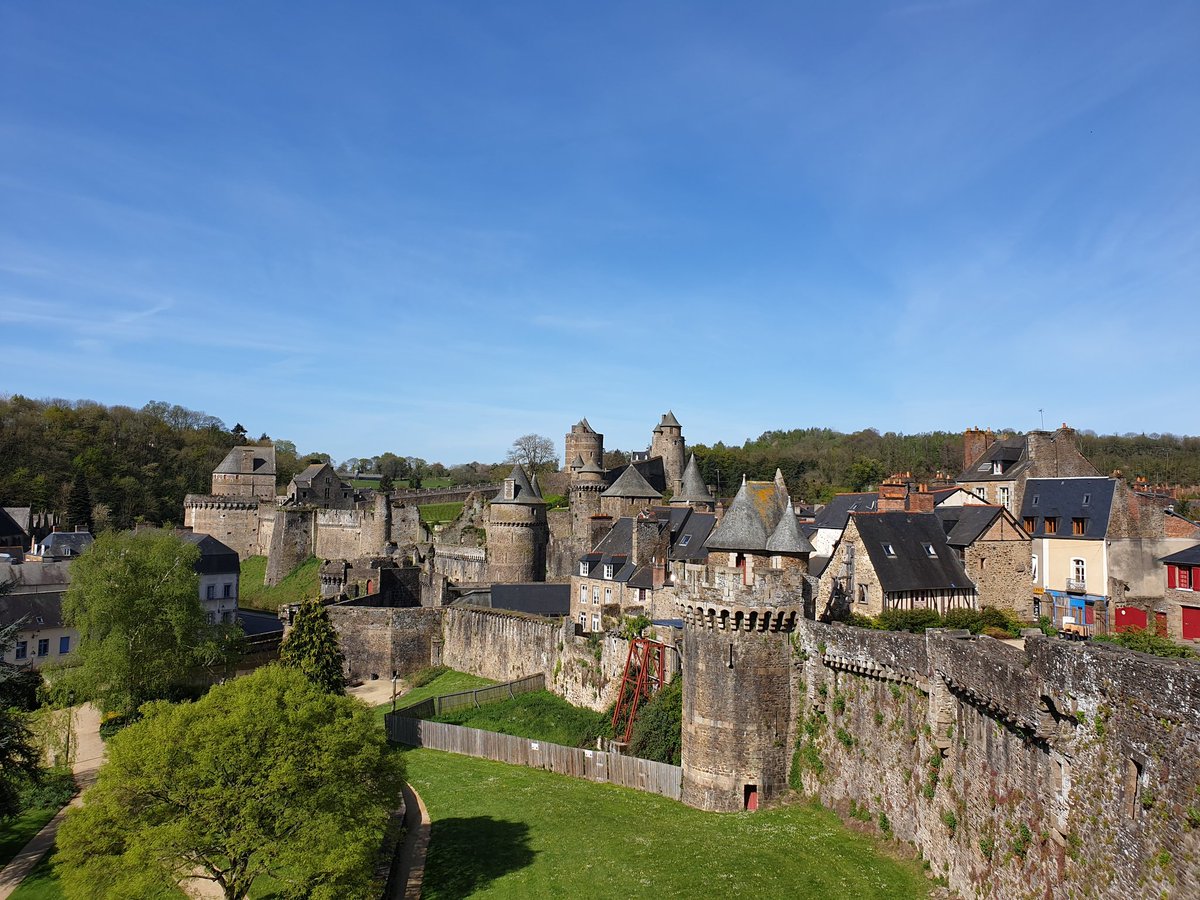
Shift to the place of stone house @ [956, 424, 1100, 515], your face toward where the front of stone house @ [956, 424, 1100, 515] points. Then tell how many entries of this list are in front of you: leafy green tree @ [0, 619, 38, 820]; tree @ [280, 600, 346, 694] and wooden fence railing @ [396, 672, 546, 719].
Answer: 3

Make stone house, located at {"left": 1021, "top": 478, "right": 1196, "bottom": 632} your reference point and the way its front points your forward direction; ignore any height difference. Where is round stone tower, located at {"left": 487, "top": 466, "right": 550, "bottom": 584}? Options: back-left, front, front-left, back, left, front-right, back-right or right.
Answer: front-right

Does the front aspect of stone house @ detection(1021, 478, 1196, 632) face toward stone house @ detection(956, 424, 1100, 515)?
no

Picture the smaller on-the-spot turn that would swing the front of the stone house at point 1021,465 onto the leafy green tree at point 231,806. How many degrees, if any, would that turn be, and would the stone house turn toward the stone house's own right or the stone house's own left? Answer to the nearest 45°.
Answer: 0° — it already faces it

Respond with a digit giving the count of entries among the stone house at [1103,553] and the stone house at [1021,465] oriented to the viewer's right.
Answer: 0

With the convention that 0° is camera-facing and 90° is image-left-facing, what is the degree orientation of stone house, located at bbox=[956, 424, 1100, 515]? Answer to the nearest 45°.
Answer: approximately 45°

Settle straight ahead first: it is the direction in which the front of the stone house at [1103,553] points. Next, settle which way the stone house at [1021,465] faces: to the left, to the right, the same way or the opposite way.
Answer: the same way

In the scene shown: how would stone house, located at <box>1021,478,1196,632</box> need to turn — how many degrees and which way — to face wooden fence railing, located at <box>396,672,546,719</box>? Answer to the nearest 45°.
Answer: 0° — it already faces it

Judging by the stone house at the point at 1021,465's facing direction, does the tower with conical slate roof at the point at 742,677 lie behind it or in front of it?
in front

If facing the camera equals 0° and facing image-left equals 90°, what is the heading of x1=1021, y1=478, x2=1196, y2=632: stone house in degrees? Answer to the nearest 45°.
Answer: approximately 45°

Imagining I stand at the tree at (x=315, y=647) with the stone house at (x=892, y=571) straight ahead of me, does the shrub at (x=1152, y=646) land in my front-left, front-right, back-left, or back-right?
front-right

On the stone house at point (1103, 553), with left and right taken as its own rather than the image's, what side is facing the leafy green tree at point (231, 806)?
front

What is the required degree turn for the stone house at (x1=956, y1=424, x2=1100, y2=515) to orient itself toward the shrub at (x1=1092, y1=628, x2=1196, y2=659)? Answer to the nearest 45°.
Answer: approximately 45° to its left
